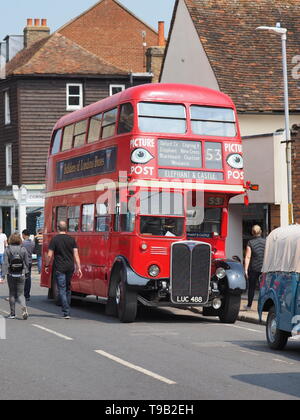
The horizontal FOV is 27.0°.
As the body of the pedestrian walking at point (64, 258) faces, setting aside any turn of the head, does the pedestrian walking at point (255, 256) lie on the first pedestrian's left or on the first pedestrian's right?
on the first pedestrian's right

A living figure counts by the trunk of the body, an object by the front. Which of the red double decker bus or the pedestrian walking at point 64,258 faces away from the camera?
the pedestrian walking

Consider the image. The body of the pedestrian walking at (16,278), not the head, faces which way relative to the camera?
away from the camera

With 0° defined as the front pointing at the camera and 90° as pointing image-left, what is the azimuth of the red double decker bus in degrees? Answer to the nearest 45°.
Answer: approximately 315°

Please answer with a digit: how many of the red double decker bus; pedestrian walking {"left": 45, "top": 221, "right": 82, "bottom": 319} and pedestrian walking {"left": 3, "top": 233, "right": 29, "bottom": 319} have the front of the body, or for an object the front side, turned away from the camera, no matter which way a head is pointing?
2

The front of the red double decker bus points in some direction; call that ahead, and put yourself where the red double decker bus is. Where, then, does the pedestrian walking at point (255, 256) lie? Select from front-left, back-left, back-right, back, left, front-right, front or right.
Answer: left

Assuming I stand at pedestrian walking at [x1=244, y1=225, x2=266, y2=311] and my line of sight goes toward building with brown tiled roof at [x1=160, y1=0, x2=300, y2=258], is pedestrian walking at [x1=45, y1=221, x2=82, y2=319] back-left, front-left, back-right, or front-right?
back-left

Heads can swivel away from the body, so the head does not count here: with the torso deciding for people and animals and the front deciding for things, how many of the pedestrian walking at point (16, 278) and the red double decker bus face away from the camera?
1

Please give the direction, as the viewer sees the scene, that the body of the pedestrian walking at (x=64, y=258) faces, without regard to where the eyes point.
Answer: away from the camera
